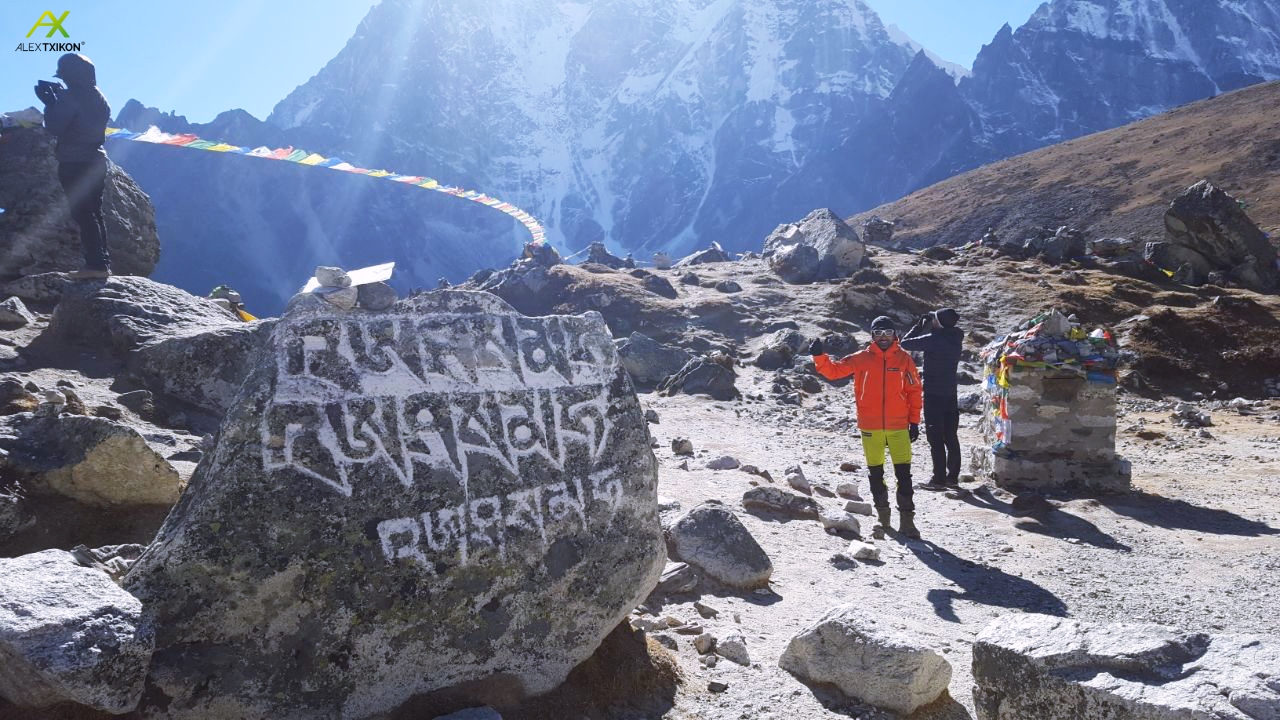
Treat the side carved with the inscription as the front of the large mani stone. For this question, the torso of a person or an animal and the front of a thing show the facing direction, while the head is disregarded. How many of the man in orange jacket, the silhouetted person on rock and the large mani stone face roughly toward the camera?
2

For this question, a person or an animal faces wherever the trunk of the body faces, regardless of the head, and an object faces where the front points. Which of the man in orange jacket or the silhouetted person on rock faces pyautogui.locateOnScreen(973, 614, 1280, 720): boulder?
the man in orange jacket

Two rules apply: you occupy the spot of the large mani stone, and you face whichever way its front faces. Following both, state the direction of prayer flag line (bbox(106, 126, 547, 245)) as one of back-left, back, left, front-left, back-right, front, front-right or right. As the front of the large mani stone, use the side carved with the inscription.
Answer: back

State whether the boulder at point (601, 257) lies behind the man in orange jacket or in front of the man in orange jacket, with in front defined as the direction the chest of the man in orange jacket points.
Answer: behind

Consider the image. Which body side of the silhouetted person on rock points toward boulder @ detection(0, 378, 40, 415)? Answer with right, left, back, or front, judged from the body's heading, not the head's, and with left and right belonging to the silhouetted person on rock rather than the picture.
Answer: left

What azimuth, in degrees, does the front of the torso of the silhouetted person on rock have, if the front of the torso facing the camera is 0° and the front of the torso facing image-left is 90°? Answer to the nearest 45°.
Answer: approximately 90°

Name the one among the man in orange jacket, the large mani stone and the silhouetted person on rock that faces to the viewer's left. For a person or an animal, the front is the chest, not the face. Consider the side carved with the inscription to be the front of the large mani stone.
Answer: the silhouetted person on rock

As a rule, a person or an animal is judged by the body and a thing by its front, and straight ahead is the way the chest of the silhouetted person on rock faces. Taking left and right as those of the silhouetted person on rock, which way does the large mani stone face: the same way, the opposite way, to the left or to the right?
to the left

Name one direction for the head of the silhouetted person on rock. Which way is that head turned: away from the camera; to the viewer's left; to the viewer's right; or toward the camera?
to the viewer's left

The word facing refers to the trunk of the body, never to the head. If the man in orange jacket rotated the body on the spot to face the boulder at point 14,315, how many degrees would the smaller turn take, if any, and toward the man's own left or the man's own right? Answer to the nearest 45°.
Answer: approximately 90° to the man's own right

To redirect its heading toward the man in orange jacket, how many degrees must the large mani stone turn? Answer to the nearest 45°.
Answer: approximately 135° to its left

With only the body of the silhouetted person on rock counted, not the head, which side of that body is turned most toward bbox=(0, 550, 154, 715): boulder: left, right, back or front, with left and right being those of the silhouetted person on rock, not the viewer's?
left
